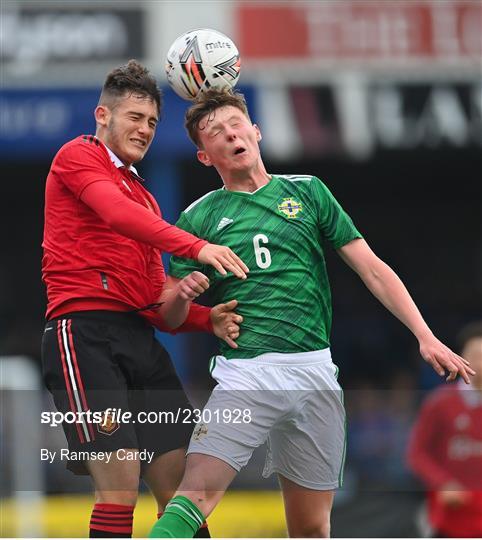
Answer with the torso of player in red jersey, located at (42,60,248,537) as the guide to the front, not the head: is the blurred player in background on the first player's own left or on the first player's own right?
on the first player's own left

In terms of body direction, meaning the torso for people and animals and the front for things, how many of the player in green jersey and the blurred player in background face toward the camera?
2

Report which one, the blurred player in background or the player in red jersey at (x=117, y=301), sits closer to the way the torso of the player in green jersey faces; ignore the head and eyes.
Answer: the player in red jersey

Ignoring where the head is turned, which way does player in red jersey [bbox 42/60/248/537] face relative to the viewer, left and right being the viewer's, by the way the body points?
facing the viewer and to the right of the viewer

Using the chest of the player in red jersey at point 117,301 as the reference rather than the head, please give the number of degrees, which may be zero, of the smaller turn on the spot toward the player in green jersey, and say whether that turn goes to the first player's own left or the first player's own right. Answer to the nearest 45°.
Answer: approximately 45° to the first player's own left

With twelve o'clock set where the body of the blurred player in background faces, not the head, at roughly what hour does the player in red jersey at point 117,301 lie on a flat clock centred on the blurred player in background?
The player in red jersey is roughly at 1 o'clock from the blurred player in background.

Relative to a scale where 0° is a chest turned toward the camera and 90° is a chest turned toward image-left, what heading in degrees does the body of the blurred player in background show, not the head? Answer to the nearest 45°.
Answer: approximately 0°

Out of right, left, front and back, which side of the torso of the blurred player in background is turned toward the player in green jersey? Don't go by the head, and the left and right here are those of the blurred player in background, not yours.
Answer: front

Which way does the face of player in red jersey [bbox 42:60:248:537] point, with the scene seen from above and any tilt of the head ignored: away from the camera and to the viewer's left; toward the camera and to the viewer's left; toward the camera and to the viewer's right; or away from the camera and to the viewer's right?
toward the camera and to the viewer's right
